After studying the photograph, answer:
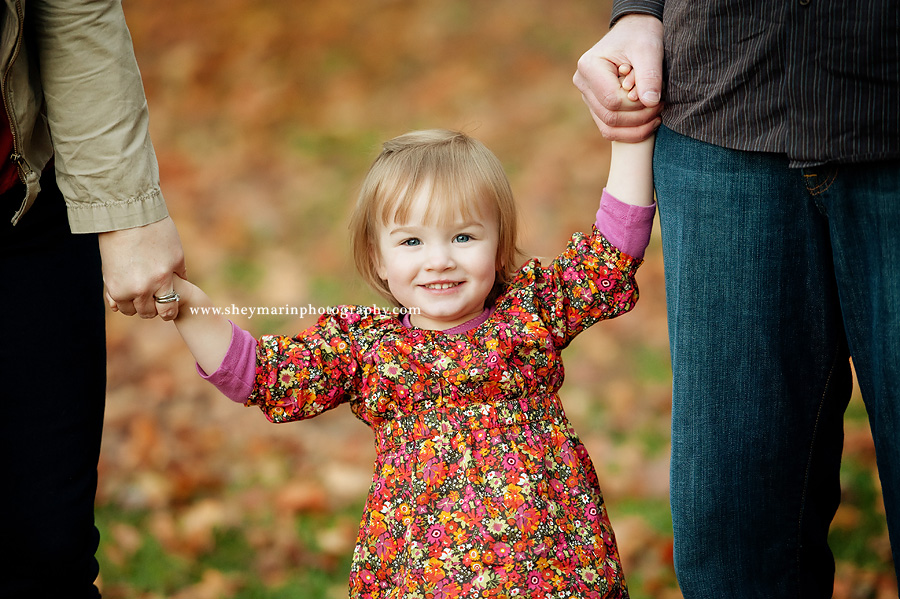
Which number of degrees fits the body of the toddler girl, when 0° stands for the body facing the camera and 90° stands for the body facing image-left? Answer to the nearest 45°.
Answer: approximately 0°
